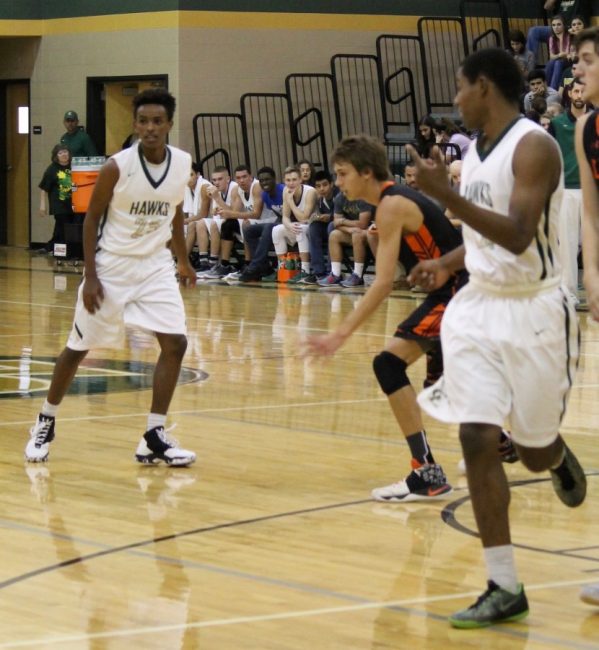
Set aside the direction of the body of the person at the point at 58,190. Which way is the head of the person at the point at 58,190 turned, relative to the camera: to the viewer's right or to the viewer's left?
to the viewer's right

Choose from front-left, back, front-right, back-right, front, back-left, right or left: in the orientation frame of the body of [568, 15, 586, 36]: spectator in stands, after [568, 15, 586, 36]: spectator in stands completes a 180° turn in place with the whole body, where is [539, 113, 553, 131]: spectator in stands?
back

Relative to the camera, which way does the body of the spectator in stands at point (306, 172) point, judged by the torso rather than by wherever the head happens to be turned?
toward the camera

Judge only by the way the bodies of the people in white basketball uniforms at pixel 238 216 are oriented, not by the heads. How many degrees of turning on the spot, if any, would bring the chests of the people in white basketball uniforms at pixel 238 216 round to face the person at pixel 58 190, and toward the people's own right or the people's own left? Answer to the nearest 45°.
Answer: approximately 90° to the people's own right

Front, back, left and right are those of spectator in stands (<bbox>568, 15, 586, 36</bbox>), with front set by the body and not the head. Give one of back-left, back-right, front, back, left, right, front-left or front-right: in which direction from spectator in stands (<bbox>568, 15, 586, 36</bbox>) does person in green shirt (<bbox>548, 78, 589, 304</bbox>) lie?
front

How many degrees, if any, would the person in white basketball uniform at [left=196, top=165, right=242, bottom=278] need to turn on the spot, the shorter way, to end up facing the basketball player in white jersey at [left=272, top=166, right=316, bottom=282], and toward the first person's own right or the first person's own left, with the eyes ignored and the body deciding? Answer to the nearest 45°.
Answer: approximately 90° to the first person's own left

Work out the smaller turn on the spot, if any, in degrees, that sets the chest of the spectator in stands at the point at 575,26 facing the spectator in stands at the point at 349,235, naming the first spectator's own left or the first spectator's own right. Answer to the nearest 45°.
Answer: approximately 45° to the first spectator's own right

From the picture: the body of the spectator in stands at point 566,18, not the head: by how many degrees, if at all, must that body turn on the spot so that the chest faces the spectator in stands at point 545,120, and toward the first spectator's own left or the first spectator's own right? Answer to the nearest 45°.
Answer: approximately 45° to the first spectator's own left

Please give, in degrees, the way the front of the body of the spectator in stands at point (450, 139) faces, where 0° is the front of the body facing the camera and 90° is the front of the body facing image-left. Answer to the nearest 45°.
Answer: approximately 45°

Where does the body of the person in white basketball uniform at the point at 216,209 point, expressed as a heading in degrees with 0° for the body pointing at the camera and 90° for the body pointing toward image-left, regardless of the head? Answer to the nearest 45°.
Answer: approximately 45°

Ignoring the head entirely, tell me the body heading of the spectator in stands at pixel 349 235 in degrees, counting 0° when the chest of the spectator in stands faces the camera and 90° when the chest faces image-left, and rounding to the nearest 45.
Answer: approximately 45°

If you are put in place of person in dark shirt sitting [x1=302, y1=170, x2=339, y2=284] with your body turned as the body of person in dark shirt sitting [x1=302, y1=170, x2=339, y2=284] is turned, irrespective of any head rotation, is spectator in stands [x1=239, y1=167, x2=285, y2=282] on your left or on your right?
on your right

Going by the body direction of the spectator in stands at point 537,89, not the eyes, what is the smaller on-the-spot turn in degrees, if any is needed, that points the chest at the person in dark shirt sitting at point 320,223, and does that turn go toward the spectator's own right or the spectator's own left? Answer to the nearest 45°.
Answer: approximately 45° to the spectator's own right

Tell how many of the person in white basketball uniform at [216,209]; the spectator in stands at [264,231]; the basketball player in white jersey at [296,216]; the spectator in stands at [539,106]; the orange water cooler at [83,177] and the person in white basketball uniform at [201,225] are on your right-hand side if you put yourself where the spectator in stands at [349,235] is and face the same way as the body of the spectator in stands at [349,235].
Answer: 5

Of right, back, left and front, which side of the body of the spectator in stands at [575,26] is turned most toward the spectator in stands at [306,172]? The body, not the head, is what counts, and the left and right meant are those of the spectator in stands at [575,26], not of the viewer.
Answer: right

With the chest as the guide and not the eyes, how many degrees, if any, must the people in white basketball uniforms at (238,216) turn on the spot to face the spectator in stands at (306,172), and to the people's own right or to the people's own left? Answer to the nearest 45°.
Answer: approximately 90° to the people's own left
